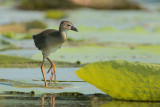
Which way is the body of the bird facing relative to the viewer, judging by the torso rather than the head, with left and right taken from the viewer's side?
facing to the right of the viewer

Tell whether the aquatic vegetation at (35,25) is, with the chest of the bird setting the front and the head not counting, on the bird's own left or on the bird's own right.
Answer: on the bird's own left
